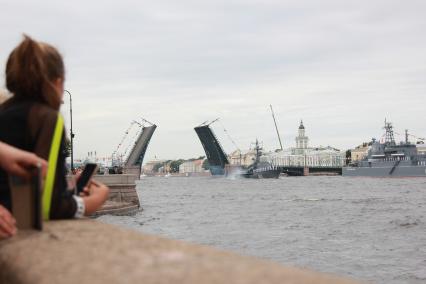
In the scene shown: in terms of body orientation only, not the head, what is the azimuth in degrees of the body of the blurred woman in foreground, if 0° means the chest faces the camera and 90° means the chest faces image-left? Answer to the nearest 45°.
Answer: approximately 225°

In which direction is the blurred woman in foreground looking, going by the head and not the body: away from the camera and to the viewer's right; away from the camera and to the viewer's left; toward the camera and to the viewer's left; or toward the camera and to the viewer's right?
away from the camera and to the viewer's right
